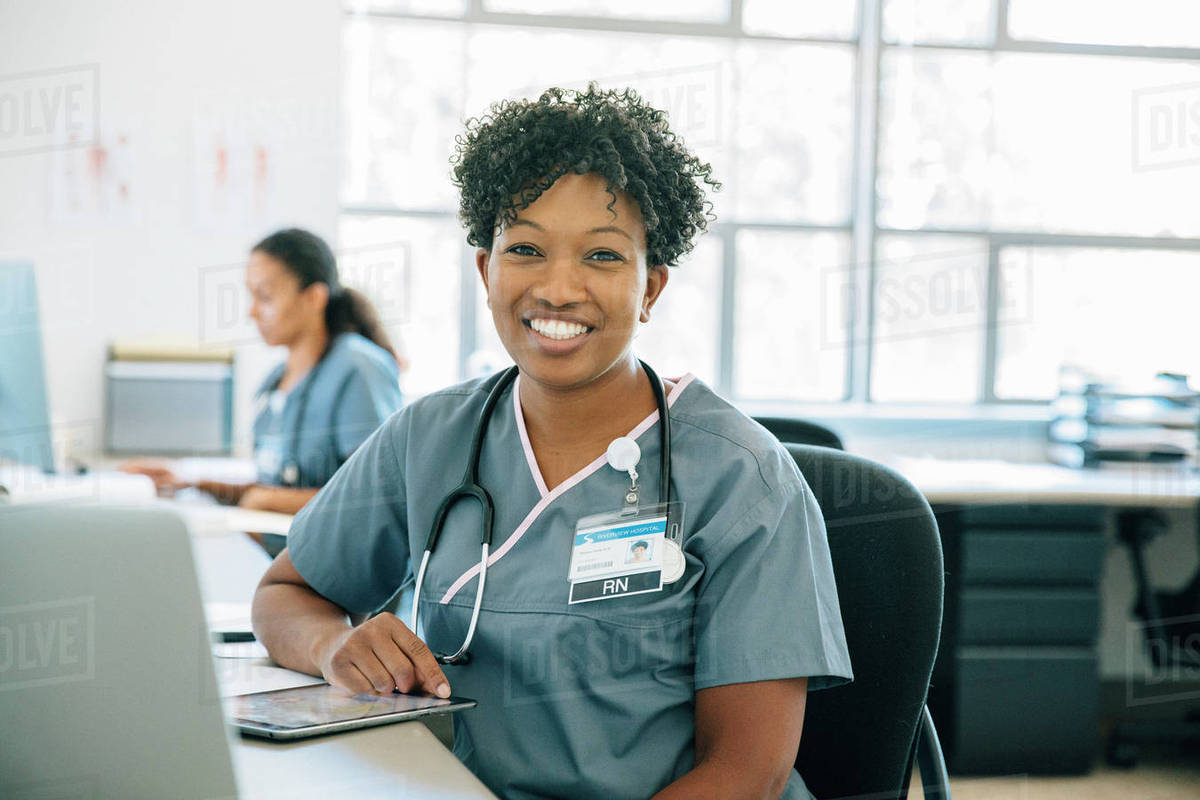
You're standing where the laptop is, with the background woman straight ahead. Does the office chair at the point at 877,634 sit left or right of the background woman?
right

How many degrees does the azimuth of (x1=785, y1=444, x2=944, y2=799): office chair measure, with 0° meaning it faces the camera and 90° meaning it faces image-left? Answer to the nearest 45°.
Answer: approximately 45°

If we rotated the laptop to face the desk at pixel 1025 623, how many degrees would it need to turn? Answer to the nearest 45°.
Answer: approximately 45° to its right

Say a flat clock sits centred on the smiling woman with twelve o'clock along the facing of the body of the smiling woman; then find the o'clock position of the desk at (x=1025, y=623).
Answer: The desk is roughly at 7 o'clock from the smiling woman.

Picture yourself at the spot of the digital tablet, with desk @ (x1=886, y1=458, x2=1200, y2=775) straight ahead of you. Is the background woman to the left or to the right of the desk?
left

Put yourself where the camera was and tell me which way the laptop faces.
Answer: facing away from the viewer

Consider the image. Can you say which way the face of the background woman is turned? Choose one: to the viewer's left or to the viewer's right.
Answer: to the viewer's left

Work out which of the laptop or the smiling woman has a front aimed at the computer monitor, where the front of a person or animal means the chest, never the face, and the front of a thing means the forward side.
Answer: the laptop
